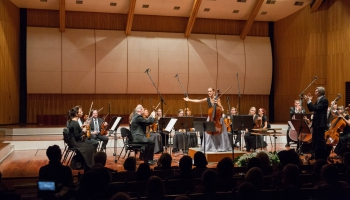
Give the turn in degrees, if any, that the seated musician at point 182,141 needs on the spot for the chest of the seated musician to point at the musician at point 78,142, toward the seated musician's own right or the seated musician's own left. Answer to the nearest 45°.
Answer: approximately 45° to the seated musician's own right

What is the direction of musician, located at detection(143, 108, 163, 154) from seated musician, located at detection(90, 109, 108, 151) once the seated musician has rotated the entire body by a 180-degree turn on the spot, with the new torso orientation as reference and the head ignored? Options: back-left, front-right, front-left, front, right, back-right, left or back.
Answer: back-right

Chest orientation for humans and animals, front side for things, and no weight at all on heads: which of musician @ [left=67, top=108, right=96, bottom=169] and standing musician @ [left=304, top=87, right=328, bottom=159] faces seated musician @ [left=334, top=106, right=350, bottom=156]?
the musician

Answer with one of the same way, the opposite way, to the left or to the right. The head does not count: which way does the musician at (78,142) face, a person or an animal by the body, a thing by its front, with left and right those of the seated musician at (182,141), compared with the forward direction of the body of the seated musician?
to the left

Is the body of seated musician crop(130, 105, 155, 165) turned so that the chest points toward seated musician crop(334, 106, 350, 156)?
yes

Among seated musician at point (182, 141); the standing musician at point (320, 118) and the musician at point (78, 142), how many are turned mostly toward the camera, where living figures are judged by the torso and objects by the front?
1

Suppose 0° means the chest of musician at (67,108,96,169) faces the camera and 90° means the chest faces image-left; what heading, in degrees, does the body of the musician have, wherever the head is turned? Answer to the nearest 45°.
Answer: approximately 270°

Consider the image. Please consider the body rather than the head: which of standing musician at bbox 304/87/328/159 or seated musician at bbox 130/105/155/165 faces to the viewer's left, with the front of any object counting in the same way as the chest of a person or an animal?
the standing musician

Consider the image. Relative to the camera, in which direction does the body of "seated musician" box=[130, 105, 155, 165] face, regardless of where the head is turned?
to the viewer's right

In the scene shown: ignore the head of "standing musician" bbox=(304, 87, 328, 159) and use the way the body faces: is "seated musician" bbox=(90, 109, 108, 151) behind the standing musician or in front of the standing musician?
in front

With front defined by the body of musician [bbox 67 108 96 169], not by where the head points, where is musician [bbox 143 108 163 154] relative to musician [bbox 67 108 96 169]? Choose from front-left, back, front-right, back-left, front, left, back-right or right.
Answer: front-left

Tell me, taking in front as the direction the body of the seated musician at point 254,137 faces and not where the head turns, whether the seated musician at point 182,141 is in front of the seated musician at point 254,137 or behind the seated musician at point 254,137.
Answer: in front

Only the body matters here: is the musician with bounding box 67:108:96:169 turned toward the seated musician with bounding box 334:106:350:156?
yes

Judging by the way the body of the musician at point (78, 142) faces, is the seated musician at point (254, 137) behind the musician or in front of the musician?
in front
